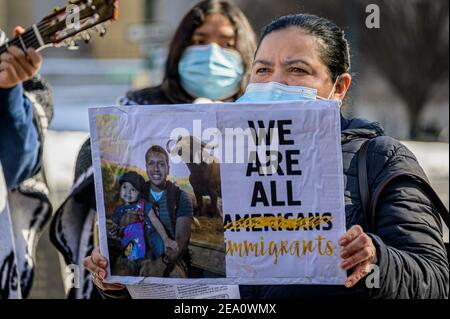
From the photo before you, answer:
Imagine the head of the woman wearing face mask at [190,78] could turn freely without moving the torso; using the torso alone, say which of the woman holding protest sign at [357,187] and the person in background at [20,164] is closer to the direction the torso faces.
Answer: the woman holding protest sign

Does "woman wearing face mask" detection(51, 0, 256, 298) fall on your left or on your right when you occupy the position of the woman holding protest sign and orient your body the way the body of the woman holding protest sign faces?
on your right

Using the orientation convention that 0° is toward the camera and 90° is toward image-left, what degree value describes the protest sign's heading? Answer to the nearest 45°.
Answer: approximately 0°

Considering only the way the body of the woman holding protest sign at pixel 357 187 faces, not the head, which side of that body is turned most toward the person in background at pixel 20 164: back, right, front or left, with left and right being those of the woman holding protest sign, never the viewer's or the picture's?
right
